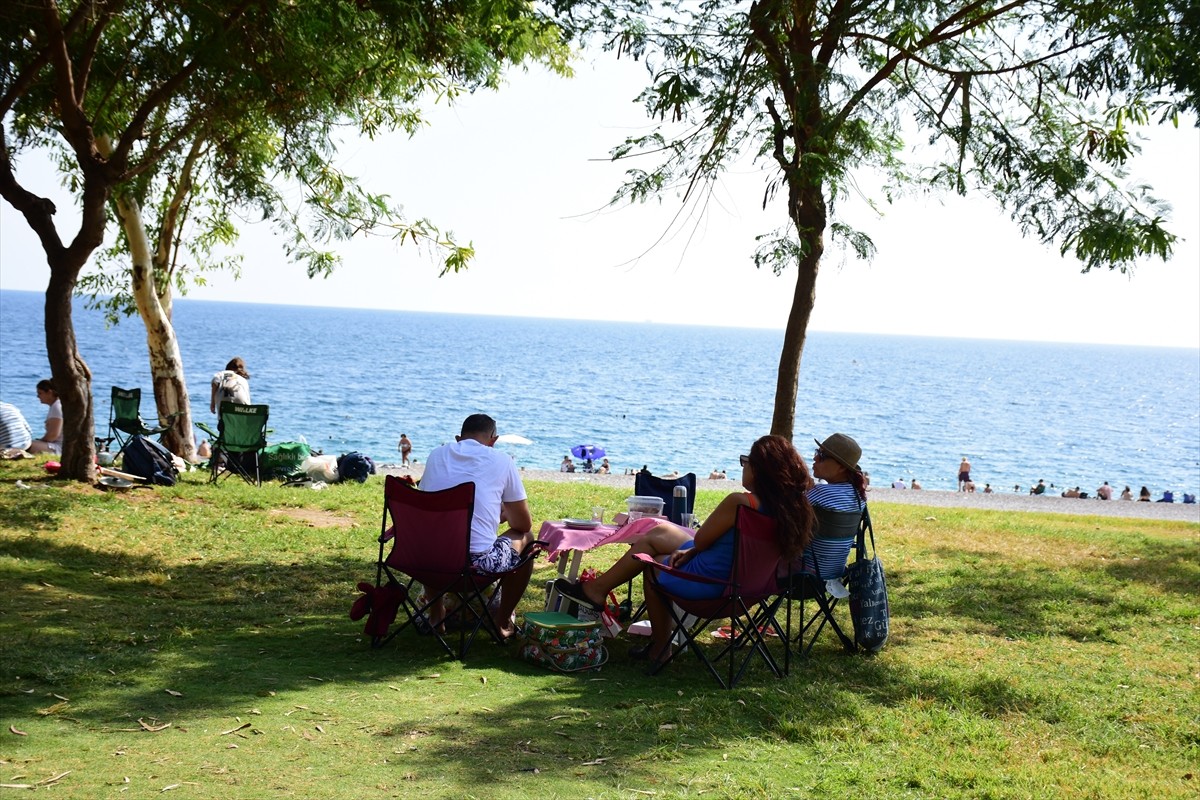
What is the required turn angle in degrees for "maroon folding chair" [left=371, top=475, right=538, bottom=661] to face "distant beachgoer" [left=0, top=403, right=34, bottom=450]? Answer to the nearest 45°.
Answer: approximately 90° to its left

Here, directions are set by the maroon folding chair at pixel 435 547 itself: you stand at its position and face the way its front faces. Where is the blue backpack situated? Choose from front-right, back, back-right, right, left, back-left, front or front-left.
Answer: front-left

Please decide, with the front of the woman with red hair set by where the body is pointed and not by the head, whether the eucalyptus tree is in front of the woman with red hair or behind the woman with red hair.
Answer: in front

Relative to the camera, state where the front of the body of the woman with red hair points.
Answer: to the viewer's left

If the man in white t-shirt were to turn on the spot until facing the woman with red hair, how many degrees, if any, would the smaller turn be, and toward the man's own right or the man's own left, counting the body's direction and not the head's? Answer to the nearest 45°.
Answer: approximately 90° to the man's own right

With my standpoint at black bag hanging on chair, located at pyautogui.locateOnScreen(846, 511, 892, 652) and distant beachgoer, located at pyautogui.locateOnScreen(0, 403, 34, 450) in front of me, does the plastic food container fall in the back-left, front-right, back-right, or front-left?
front-left

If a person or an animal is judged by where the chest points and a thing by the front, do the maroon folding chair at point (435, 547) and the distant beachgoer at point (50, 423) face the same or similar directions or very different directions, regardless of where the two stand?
very different directions

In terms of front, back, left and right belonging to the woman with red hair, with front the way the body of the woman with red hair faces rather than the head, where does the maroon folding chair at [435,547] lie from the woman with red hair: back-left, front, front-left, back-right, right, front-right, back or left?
front

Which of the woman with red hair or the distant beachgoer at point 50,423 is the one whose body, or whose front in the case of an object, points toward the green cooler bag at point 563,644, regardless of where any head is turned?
the woman with red hair

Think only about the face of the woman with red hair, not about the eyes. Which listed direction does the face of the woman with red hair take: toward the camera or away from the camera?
away from the camera

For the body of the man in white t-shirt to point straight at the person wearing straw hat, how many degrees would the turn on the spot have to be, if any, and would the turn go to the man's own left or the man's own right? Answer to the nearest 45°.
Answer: approximately 45° to the man's own right

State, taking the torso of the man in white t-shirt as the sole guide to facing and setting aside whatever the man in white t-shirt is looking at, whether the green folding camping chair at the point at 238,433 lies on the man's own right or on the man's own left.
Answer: on the man's own left

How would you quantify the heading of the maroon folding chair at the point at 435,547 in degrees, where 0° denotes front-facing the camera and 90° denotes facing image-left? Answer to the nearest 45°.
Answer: approximately 225°

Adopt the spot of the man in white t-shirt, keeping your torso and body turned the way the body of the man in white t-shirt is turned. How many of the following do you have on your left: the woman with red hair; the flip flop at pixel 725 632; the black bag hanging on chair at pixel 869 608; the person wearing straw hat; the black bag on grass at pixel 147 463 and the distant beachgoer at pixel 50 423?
2
